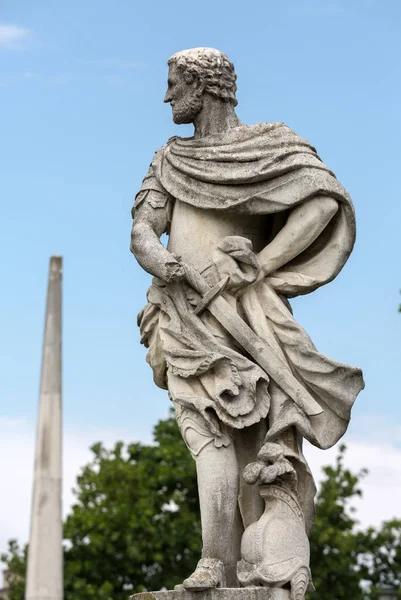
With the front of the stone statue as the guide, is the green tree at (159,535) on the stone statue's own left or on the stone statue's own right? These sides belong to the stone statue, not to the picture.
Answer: on the stone statue's own right

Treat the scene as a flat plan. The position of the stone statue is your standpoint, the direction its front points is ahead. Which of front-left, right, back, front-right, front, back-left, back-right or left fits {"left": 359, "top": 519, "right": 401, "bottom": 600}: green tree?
back-right

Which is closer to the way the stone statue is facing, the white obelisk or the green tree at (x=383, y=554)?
the white obelisk

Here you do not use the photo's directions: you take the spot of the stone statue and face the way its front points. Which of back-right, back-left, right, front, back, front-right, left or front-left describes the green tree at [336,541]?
back-right

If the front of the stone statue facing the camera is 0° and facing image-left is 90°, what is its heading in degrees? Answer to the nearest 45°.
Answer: approximately 45°
